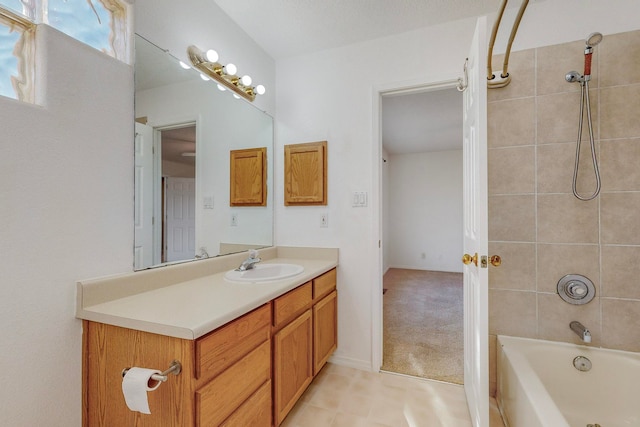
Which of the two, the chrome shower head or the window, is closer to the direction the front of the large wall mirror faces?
the chrome shower head

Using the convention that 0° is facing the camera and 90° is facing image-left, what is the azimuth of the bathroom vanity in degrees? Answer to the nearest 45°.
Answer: approximately 315°
